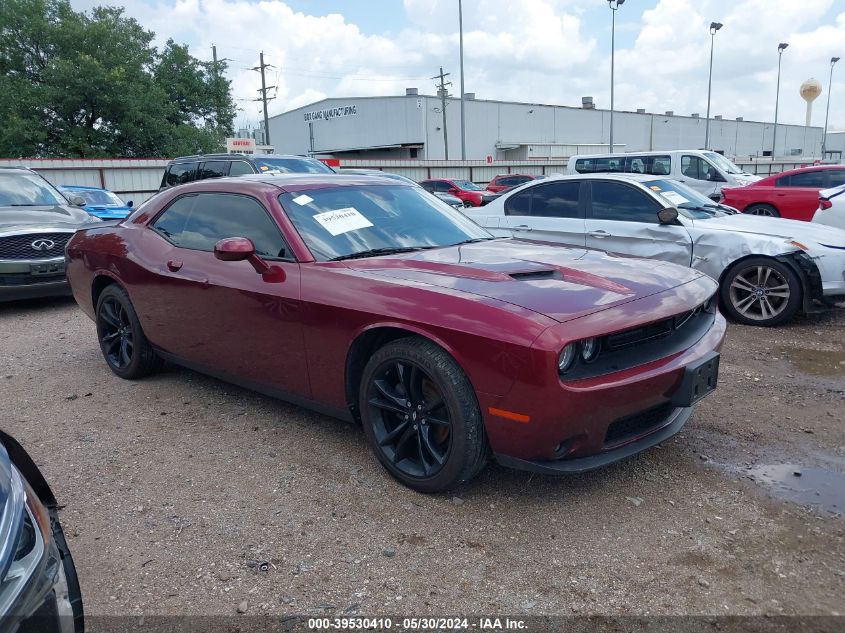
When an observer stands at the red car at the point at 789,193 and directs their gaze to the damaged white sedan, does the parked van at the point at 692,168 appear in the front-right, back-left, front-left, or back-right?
back-right

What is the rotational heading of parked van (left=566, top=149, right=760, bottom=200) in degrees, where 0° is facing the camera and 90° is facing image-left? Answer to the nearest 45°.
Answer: approximately 315°

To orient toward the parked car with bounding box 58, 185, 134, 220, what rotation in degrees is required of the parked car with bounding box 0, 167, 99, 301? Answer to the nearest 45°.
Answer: approximately 135° to its left

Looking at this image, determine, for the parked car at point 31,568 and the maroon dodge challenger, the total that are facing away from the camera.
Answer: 0

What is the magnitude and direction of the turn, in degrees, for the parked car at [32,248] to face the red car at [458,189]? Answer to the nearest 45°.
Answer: approximately 90° to its left

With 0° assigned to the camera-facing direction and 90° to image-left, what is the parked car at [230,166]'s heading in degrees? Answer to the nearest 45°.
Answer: approximately 315°

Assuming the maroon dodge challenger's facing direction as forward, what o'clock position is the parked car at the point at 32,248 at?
The parked car is roughly at 6 o'clock from the maroon dodge challenger.

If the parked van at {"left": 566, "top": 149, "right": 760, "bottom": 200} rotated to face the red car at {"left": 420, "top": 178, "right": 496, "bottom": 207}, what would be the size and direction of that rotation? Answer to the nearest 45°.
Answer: approximately 180°

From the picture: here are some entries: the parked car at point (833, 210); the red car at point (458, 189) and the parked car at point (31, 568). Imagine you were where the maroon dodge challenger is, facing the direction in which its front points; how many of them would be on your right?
1

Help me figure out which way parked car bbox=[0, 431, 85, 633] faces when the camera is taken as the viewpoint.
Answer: facing the viewer and to the right of the viewer

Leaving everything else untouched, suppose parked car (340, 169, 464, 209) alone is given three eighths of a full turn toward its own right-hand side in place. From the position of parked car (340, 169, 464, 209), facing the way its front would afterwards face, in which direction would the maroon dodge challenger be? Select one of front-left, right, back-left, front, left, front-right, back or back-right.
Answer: left

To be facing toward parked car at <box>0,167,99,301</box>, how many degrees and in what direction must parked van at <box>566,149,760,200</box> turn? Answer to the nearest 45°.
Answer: approximately 90° to its right

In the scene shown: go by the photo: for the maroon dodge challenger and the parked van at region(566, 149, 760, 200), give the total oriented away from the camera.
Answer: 0

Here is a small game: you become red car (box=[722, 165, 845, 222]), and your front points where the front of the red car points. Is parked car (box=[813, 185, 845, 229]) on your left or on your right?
on your right
